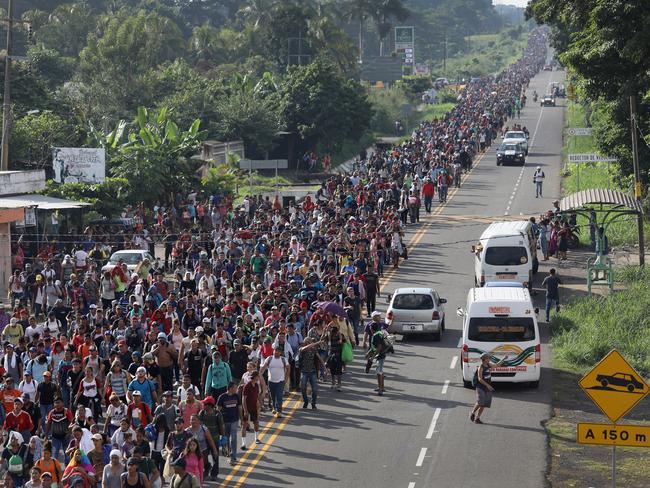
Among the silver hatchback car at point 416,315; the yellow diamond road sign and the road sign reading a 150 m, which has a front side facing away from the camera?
the silver hatchback car

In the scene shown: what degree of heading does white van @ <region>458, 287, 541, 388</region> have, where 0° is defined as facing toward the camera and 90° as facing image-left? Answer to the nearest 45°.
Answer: approximately 180°

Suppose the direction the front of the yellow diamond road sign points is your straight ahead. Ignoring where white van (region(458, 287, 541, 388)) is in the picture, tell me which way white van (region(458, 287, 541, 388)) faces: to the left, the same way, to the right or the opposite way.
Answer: the opposite way

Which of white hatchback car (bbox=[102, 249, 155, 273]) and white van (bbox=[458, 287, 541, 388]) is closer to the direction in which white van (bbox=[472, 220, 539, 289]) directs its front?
the white hatchback car

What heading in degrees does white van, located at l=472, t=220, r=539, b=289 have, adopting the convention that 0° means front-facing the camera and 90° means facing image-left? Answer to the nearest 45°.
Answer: approximately 180°

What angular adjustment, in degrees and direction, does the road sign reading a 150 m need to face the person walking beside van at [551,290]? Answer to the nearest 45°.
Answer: approximately 180°

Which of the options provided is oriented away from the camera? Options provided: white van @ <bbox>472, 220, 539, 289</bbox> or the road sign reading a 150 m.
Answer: the white van

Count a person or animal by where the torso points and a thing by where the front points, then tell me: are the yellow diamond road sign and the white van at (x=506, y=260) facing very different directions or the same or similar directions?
very different directions

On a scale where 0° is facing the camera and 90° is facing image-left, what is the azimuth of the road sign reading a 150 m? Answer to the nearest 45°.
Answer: approximately 0°

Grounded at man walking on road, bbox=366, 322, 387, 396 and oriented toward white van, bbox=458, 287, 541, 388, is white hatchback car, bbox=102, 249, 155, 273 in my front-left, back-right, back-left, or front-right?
back-left
